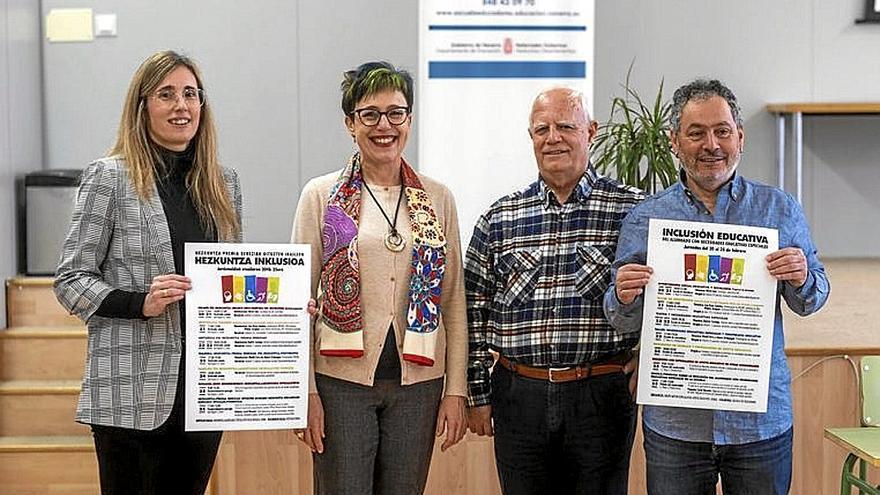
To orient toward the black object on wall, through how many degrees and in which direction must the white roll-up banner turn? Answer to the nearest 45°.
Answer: approximately 135° to its left

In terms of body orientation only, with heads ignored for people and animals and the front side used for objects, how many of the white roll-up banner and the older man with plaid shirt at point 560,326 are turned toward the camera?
2

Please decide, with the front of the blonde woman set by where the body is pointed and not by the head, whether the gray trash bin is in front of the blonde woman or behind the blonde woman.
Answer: behind

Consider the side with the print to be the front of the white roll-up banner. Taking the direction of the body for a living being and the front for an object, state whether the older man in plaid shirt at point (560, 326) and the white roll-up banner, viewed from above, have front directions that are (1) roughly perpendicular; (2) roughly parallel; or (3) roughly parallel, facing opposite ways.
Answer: roughly parallel

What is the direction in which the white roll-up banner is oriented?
toward the camera

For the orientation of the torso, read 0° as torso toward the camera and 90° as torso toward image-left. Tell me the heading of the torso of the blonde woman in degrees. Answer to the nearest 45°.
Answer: approximately 315°

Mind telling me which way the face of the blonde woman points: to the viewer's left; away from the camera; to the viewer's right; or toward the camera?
toward the camera

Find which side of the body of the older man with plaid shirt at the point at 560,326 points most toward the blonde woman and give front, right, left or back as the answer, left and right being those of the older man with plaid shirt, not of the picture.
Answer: right

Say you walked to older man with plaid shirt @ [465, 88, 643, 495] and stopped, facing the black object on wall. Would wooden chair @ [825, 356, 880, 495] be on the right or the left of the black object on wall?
right

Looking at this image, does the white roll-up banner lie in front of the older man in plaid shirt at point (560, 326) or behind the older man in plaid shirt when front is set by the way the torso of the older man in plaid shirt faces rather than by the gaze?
behind

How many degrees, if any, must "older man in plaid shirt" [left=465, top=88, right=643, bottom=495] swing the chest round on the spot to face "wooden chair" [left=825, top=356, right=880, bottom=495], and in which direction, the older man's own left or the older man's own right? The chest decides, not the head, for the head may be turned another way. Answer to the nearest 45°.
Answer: approximately 135° to the older man's own left

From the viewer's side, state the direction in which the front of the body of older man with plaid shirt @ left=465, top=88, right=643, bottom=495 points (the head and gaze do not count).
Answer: toward the camera

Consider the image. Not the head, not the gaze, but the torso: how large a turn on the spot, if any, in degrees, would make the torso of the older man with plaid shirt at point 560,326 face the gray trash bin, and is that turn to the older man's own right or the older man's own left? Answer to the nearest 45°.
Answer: approximately 135° to the older man's own right

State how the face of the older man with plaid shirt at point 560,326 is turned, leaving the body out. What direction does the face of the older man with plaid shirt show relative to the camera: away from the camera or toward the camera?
toward the camera
